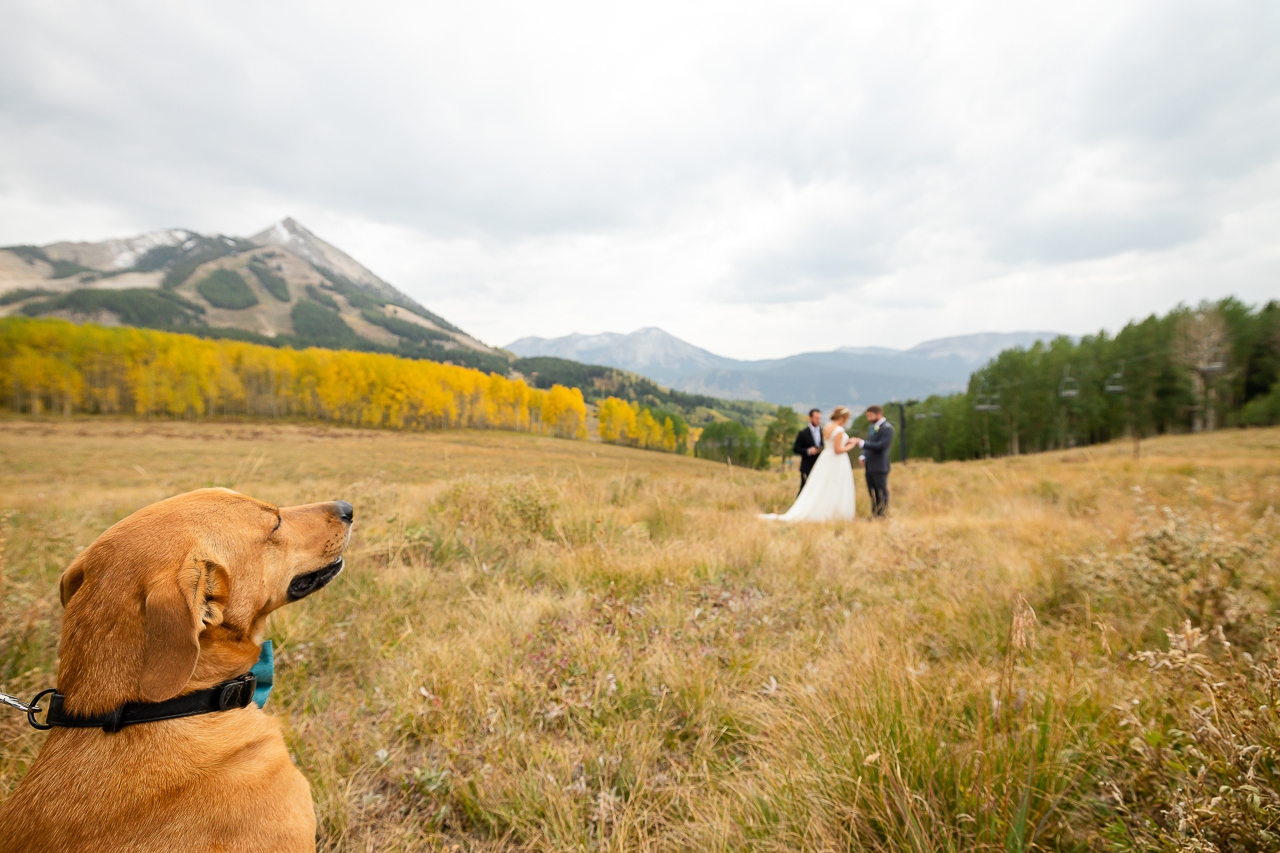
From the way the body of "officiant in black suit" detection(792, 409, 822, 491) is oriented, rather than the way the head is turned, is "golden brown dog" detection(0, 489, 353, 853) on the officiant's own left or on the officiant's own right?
on the officiant's own right

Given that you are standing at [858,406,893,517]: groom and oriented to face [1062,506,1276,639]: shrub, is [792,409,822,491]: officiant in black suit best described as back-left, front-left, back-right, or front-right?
back-right

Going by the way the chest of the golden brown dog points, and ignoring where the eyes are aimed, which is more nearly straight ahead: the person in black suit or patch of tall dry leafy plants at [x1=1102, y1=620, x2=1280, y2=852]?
the person in black suit

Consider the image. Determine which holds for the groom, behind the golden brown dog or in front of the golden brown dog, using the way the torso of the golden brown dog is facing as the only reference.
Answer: in front

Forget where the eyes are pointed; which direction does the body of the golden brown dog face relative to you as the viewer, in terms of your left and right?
facing away from the viewer and to the right of the viewer

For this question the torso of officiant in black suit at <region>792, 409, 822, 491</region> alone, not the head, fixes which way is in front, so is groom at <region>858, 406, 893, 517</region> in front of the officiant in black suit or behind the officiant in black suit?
in front

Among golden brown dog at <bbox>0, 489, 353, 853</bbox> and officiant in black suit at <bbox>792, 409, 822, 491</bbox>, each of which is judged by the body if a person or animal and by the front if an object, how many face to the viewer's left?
0

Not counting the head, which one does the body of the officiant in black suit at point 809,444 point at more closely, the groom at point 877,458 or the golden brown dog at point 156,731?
the groom

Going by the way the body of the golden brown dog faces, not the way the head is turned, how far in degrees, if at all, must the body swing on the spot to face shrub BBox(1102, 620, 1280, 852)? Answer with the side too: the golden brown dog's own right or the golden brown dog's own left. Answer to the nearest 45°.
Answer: approximately 90° to the golden brown dog's own right

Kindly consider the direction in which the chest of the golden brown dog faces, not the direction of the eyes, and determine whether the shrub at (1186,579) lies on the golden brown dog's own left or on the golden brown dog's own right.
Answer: on the golden brown dog's own right
